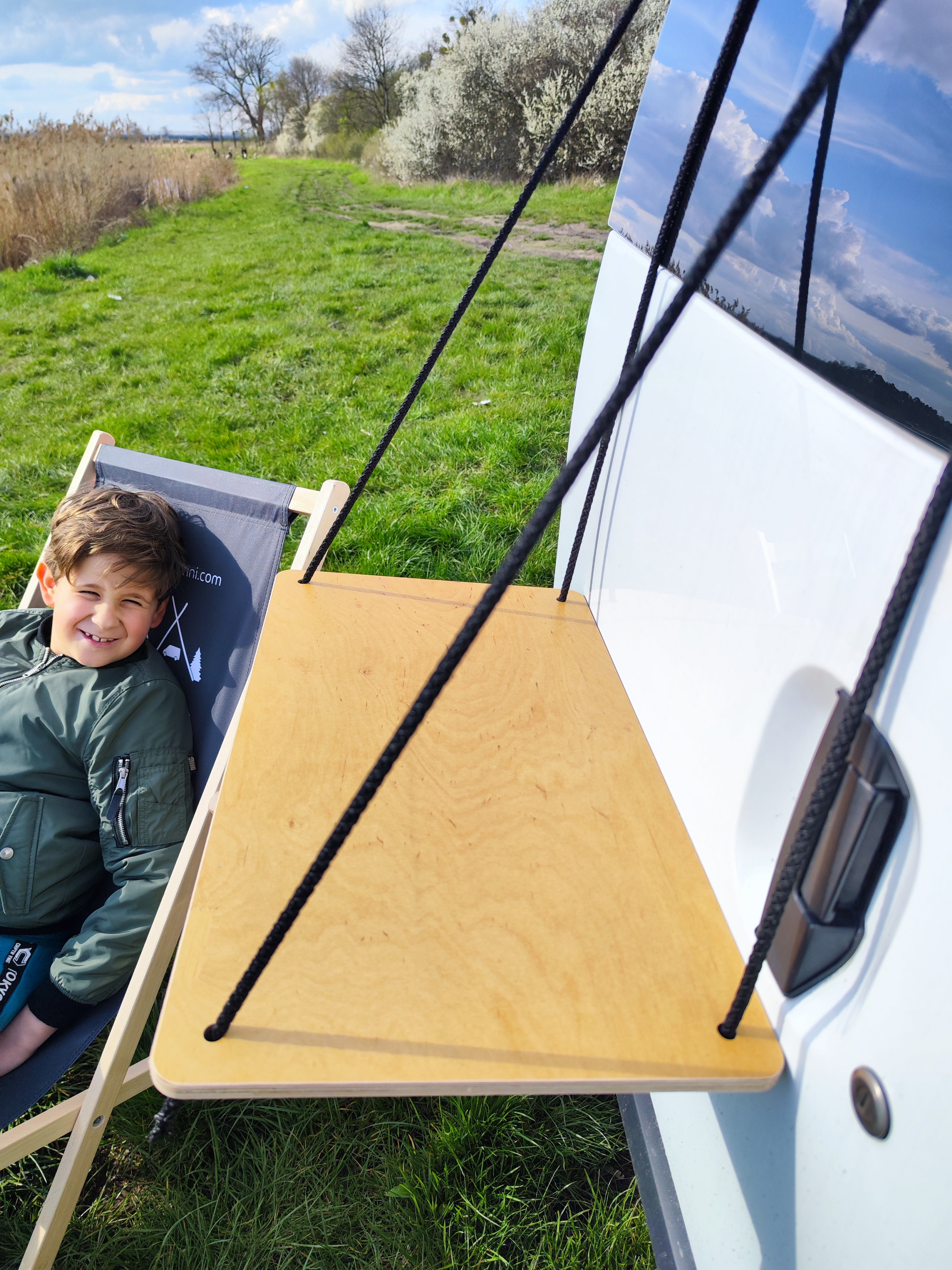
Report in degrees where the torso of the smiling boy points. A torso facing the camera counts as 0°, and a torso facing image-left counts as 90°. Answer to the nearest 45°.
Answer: approximately 45°

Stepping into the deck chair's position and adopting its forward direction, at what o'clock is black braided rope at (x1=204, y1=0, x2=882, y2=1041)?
The black braided rope is roughly at 10 o'clock from the deck chair.

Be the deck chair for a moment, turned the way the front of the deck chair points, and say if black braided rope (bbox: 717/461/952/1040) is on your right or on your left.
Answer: on your left

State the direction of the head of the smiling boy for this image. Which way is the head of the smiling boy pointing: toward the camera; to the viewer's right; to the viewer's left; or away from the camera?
toward the camera

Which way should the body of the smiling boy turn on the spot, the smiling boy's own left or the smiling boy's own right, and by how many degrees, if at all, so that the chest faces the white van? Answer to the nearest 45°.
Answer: approximately 90° to the smiling boy's own left

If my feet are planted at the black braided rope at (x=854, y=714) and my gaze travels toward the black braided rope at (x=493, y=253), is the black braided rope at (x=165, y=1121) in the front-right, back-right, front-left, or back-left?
front-left

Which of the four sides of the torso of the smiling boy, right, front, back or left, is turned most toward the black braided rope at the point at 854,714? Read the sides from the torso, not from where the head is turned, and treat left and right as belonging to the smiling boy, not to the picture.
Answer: left

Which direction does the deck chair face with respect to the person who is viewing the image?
facing the viewer and to the left of the viewer
